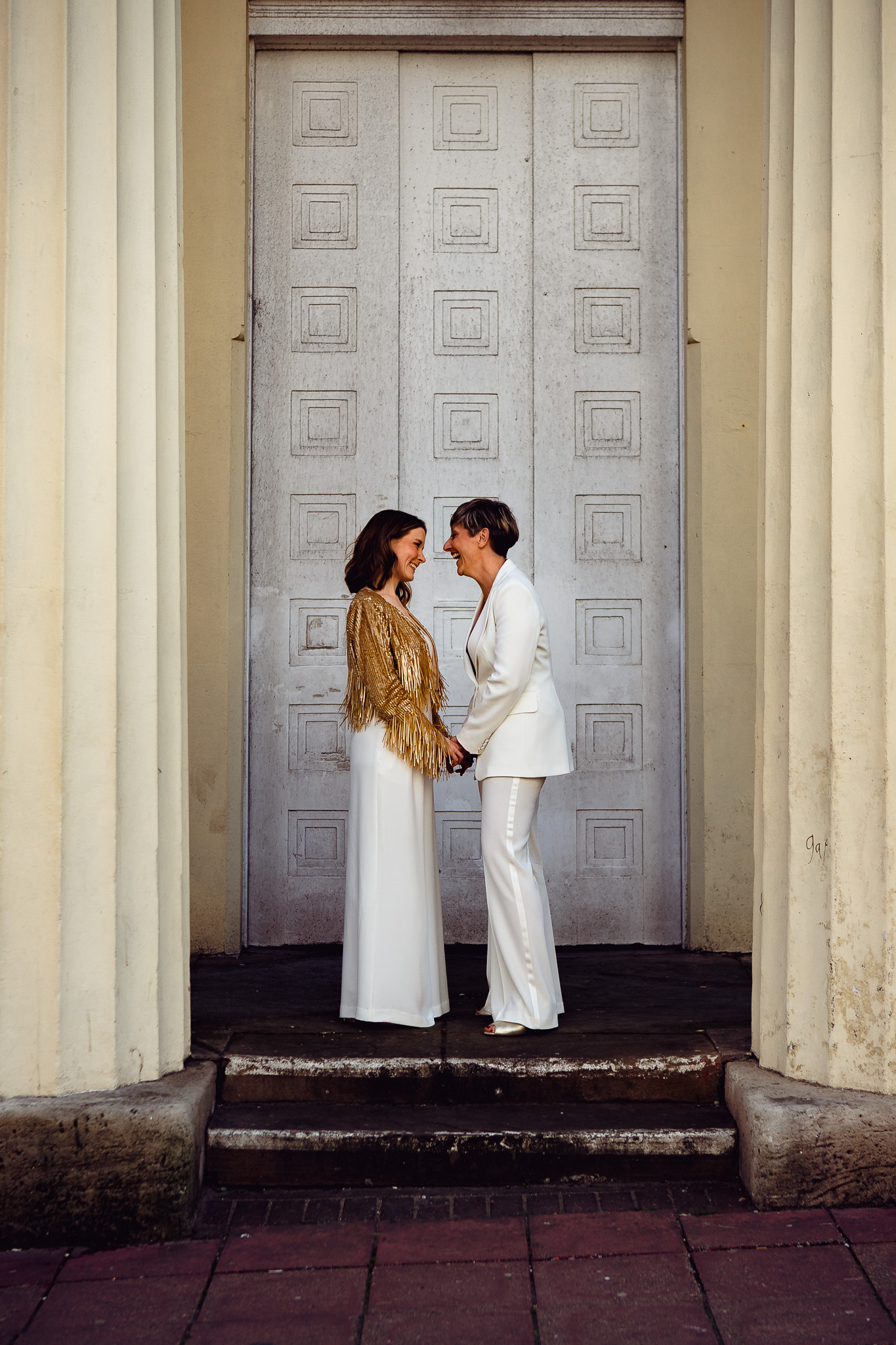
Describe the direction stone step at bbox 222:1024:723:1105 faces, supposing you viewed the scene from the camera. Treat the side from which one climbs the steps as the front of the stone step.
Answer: facing the viewer

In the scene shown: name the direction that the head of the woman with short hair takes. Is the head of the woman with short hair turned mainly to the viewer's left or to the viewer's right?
to the viewer's left

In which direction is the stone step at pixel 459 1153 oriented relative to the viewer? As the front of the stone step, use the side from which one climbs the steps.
toward the camera

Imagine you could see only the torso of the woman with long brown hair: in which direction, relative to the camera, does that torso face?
to the viewer's right

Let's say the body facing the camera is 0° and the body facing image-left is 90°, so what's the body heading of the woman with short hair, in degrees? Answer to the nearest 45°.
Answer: approximately 90°

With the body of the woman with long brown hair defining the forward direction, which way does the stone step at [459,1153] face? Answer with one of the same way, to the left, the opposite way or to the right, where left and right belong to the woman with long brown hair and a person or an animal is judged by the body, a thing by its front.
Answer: to the right

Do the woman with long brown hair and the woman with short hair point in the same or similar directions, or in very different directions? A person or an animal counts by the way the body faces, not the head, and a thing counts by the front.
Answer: very different directions

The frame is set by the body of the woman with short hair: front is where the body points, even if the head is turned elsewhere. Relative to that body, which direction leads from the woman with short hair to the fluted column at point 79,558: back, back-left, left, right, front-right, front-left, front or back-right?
front-left
